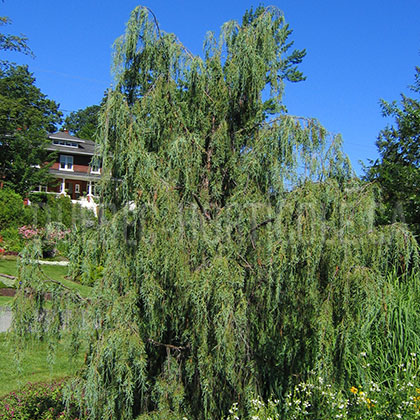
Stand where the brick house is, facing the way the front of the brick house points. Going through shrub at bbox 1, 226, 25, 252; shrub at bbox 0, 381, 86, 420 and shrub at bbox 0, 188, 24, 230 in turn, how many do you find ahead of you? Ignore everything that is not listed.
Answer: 3

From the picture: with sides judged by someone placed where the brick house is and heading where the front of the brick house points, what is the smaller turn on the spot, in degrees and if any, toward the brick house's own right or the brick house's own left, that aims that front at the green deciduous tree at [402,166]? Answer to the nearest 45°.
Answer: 0° — it already faces it

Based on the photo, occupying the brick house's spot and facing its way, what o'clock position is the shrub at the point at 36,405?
The shrub is roughly at 12 o'clock from the brick house.

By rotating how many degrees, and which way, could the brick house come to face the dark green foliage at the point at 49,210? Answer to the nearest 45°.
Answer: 0° — it already faces it

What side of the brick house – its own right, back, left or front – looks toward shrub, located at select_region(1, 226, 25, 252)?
front

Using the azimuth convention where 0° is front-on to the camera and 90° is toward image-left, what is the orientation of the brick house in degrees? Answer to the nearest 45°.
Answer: approximately 0°

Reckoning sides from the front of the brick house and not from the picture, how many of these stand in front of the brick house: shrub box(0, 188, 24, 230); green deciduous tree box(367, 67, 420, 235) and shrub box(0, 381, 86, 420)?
3

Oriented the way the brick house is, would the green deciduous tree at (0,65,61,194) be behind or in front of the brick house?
in front

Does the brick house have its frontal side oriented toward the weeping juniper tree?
yes

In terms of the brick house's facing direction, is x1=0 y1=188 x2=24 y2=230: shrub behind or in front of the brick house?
in front
